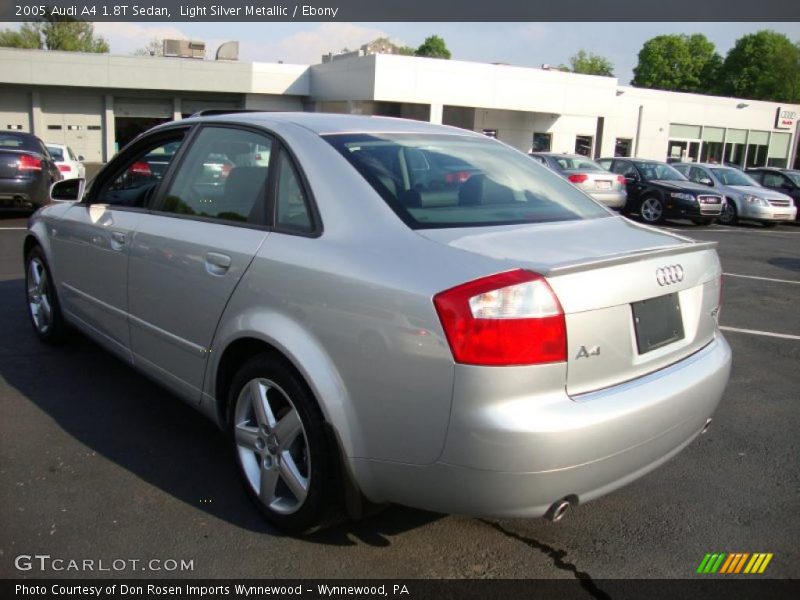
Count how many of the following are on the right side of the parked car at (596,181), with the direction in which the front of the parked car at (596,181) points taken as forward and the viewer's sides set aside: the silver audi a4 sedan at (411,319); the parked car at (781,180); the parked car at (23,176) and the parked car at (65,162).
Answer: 1

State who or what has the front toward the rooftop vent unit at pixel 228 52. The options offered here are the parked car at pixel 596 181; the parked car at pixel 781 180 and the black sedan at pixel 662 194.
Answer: the parked car at pixel 596 181

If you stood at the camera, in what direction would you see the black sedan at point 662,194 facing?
facing the viewer and to the right of the viewer

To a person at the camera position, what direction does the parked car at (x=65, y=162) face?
facing away from the viewer and to the right of the viewer

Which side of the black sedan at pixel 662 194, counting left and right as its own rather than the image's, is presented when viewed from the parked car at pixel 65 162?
right

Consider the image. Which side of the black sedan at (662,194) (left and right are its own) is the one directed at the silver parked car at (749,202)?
left

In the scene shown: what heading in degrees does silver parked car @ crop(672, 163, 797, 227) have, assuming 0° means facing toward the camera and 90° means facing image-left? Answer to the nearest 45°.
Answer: approximately 315°

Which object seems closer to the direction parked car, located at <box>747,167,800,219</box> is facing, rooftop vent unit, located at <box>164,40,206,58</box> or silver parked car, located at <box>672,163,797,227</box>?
the silver parked car

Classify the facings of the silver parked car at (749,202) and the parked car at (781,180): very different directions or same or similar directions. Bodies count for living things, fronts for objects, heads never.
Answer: same or similar directions

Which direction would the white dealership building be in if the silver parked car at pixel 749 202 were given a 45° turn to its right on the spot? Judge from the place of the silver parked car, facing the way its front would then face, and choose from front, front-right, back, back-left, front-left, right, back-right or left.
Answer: back-right

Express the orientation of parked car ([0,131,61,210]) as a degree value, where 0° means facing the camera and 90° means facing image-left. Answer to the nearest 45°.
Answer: approximately 225°

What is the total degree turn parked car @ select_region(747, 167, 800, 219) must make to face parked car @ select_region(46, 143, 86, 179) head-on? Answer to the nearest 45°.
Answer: approximately 90° to its right

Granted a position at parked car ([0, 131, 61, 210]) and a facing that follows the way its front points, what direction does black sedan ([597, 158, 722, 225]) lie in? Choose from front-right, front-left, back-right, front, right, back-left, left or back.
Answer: front-right

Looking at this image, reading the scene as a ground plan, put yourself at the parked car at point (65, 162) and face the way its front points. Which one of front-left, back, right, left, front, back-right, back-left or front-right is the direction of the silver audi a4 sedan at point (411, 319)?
back-right

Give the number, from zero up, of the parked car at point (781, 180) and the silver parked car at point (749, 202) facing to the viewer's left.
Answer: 0

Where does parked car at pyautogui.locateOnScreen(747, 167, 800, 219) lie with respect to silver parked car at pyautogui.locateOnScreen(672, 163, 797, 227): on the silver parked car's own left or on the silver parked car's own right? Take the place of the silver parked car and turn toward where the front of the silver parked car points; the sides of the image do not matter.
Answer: on the silver parked car's own left
